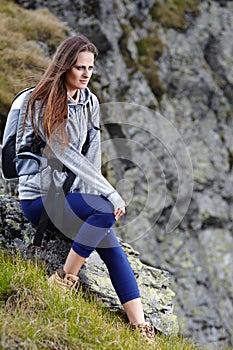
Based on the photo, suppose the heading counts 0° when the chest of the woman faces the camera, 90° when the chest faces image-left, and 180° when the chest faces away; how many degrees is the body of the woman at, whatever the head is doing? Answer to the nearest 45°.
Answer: approximately 315°
